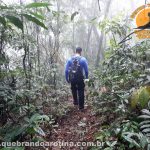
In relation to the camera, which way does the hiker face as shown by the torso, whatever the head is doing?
away from the camera
